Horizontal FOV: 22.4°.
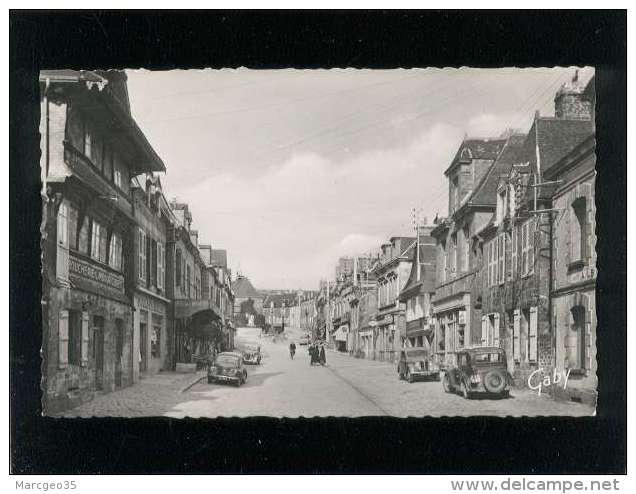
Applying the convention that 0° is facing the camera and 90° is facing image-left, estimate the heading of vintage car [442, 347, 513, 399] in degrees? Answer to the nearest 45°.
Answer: approximately 135°

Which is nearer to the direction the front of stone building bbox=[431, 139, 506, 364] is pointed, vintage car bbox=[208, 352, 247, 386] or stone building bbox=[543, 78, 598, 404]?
the vintage car

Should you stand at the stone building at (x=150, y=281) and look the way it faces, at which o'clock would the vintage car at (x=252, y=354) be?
The vintage car is roughly at 11 o'clock from the stone building.

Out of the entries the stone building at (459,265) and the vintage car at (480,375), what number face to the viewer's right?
0

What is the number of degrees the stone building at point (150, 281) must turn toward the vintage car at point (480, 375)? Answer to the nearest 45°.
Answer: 0° — it already faces it

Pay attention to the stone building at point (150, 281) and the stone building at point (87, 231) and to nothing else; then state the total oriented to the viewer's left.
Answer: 0

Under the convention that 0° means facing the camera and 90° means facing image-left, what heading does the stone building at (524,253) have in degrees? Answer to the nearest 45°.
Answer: approximately 45°

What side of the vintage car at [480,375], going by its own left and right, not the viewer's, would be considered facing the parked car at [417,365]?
front

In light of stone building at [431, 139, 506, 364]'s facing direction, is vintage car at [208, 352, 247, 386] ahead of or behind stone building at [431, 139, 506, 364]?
ahead

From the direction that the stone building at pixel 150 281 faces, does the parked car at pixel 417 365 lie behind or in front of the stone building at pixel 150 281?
in front

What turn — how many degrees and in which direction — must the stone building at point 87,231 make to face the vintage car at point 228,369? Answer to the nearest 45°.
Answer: approximately 45° to its left

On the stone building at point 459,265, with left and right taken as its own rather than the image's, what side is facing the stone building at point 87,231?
front
